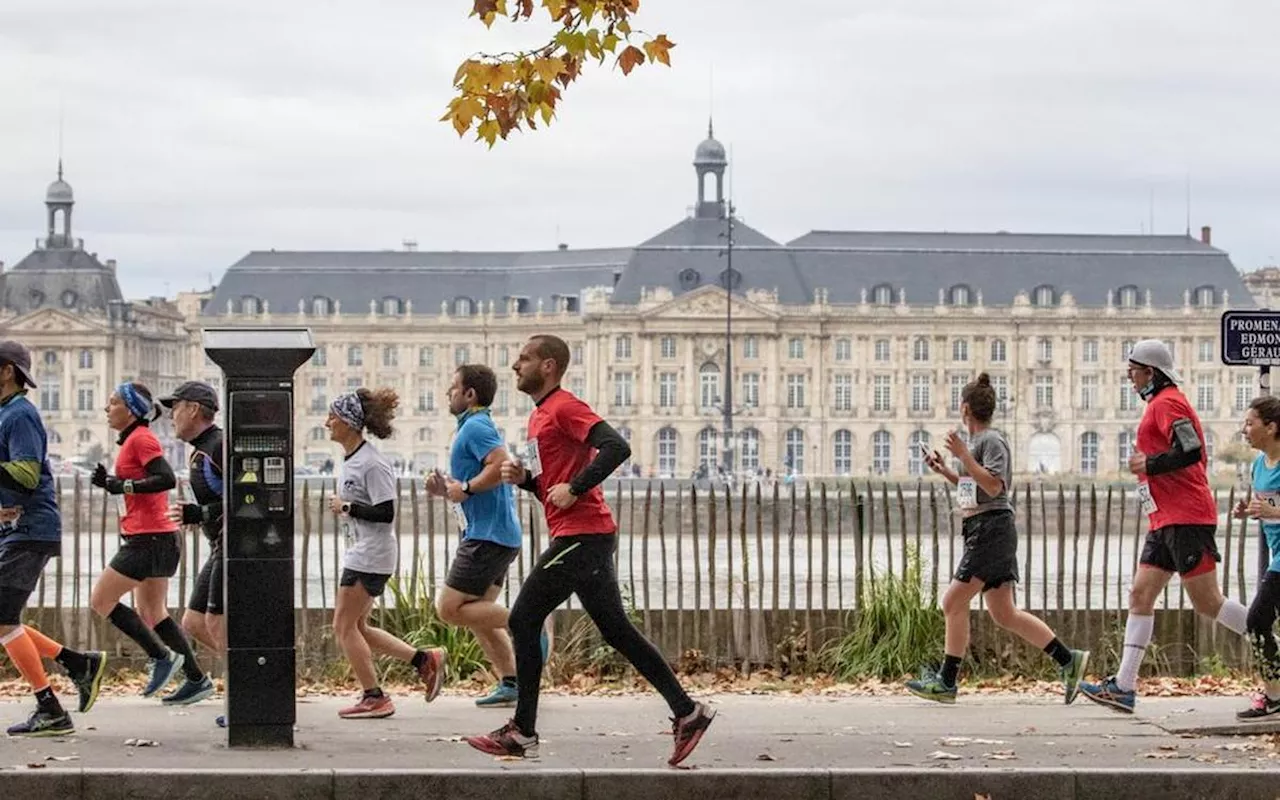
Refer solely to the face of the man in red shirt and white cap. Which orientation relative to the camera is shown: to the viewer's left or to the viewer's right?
to the viewer's left

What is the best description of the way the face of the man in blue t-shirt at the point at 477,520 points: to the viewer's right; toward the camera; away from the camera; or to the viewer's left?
to the viewer's left

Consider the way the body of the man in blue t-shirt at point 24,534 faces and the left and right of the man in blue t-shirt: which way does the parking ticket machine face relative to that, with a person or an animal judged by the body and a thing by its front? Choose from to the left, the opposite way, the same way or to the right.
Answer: to the left

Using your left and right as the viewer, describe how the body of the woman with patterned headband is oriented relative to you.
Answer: facing to the left of the viewer

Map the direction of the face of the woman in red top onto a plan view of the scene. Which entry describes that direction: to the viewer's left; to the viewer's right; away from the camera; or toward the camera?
to the viewer's left

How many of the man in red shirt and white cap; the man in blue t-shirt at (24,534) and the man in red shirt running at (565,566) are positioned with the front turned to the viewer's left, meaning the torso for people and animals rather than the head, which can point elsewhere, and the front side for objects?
3

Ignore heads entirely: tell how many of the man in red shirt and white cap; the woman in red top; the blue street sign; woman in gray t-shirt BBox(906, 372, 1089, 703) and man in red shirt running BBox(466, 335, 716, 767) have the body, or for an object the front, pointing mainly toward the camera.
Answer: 1

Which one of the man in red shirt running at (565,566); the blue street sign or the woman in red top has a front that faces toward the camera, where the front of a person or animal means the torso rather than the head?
the blue street sign

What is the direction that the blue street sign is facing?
toward the camera
